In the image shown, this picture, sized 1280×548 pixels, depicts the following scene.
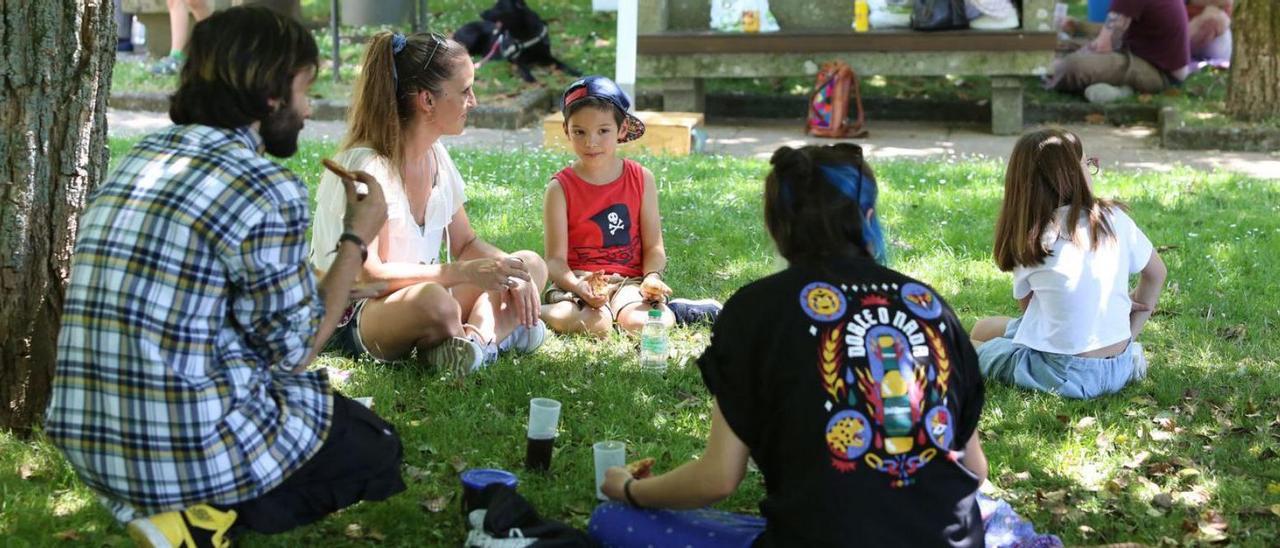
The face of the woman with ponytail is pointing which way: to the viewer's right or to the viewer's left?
to the viewer's right

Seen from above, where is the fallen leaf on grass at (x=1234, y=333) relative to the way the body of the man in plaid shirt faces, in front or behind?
in front

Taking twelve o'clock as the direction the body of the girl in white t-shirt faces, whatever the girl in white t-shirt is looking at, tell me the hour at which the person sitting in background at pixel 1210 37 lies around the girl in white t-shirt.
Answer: The person sitting in background is roughly at 12 o'clock from the girl in white t-shirt.

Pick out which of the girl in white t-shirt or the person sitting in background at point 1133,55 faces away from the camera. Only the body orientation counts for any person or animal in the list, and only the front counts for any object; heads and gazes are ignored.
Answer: the girl in white t-shirt

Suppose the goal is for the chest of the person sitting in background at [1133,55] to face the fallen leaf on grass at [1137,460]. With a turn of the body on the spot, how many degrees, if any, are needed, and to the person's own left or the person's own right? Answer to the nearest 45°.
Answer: approximately 90° to the person's own left

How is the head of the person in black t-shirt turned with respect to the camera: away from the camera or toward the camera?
away from the camera

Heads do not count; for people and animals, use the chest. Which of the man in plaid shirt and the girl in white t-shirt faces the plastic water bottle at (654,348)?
the man in plaid shirt

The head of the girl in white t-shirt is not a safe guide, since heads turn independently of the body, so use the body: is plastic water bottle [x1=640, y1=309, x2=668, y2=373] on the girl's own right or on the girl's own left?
on the girl's own left

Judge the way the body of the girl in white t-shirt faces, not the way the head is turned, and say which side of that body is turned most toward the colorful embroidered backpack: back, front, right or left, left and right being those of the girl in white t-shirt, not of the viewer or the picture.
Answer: front

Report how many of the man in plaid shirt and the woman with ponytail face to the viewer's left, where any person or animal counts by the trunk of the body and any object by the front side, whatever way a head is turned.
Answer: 0

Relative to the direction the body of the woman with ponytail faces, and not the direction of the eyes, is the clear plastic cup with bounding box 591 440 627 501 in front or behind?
in front

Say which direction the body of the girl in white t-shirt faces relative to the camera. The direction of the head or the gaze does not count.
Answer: away from the camera

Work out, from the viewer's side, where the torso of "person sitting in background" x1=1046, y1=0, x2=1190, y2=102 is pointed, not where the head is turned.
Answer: to the viewer's left

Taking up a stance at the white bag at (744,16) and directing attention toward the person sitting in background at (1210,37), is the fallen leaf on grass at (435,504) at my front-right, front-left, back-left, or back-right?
back-right
